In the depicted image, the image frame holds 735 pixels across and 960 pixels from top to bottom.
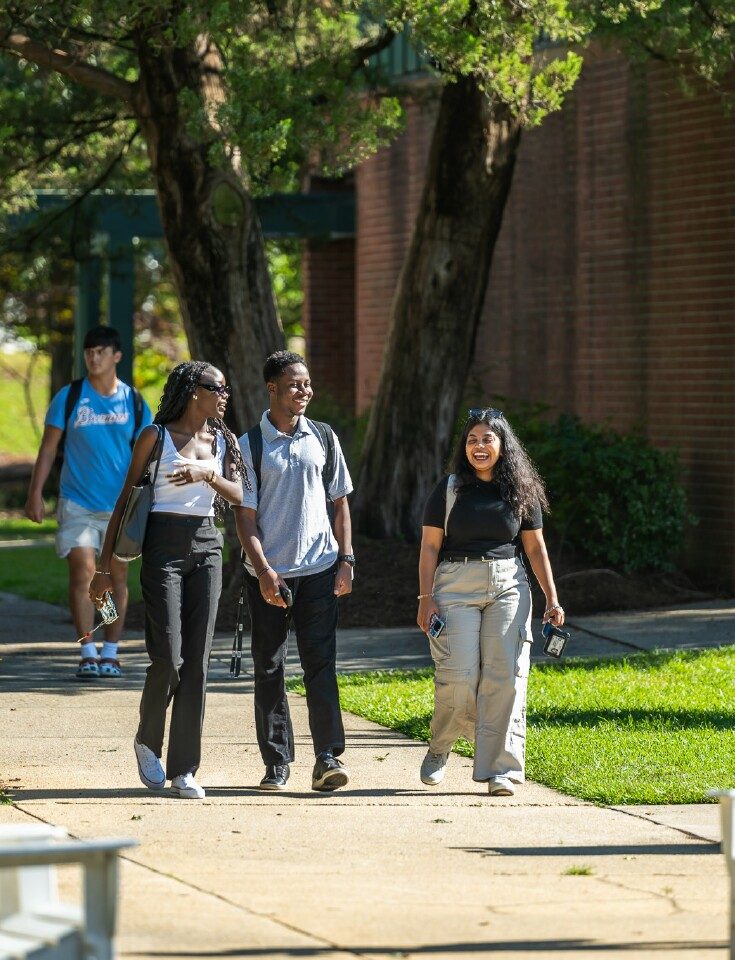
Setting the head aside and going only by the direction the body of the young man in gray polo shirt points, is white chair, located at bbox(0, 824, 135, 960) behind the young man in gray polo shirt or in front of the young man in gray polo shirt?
in front

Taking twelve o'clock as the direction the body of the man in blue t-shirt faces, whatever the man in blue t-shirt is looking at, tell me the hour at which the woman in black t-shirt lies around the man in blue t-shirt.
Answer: The woman in black t-shirt is roughly at 11 o'clock from the man in blue t-shirt.

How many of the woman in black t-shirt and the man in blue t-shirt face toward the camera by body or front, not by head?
2

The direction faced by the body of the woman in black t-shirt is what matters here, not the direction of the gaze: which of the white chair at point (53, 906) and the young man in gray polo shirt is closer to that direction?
the white chair

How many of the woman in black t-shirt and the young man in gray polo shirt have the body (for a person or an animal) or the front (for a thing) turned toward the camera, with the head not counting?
2

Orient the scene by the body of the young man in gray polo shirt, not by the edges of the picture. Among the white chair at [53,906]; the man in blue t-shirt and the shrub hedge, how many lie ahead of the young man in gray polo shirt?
1

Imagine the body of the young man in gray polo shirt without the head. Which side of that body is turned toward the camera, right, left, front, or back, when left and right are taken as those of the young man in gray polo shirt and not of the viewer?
front

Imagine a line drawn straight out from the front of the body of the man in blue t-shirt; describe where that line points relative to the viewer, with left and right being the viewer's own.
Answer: facing the viewer

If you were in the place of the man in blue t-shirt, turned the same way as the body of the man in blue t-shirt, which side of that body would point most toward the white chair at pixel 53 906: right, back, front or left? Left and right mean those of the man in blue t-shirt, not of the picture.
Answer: front

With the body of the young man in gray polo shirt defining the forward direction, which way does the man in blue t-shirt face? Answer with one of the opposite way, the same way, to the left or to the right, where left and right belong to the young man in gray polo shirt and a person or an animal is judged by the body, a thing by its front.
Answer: the same way

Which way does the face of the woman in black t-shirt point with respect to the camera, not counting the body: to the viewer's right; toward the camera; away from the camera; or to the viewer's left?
toward the camera

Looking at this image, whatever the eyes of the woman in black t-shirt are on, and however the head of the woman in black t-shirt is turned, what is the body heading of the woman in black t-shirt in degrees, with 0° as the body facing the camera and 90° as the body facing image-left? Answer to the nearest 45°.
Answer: approximately 0°

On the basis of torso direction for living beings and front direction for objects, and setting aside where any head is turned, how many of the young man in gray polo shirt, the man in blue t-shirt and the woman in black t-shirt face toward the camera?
3

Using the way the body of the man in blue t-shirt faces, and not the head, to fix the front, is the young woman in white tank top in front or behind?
in front

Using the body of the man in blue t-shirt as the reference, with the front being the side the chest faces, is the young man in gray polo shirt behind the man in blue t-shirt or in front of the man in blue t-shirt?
in front

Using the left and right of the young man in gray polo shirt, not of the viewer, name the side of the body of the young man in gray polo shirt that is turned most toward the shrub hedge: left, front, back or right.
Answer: back

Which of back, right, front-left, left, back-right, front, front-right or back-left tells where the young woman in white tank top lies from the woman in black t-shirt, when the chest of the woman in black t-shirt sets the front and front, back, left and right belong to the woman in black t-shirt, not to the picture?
right

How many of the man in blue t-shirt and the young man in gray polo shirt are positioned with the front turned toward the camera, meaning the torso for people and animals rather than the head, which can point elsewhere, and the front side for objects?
2

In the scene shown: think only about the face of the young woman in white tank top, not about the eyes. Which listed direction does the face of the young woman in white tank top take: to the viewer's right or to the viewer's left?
to the viewer's right

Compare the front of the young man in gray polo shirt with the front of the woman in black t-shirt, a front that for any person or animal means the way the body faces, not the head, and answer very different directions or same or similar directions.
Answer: same or similar directions
